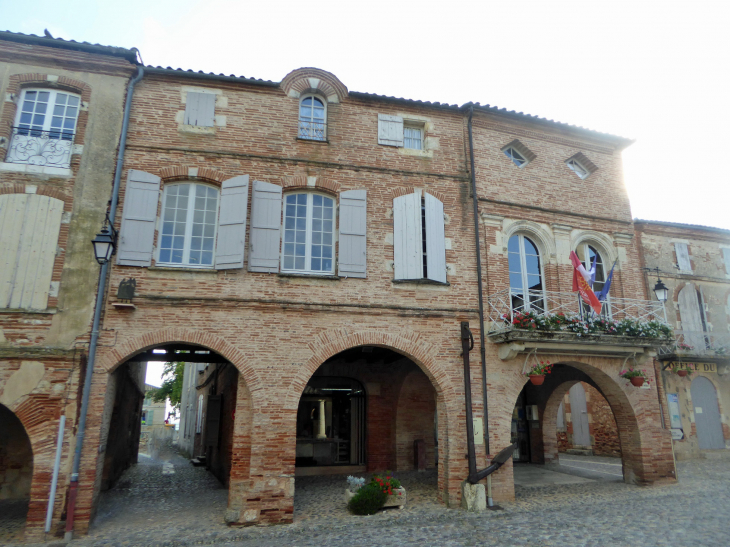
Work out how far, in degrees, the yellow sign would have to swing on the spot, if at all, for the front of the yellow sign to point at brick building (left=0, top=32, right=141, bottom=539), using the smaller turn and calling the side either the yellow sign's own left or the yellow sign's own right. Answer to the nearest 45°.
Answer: approximately 45° to the yellow sign's own right

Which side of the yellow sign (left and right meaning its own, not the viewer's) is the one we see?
front

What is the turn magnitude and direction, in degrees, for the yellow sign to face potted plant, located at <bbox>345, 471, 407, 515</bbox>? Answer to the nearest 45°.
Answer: approximately 45° to its right

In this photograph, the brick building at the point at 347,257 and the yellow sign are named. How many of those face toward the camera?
2

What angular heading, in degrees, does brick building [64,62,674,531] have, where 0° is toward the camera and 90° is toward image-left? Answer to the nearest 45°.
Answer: approximately 0°
